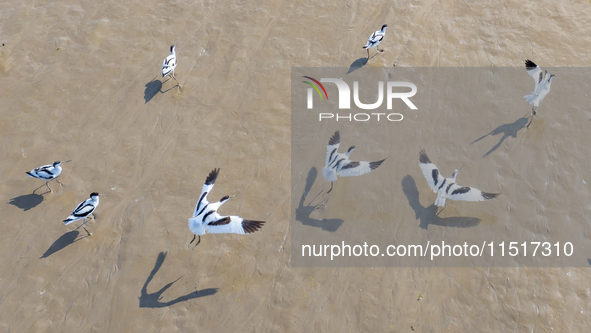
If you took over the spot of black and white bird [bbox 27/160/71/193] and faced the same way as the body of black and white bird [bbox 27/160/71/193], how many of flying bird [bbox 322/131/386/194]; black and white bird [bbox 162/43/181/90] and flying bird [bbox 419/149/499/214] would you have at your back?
0

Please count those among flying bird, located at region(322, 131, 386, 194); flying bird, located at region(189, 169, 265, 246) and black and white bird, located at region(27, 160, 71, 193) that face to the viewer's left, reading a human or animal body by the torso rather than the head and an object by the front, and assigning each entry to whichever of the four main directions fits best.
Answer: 0

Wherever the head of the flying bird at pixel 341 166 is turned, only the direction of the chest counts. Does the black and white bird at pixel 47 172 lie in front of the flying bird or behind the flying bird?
behind

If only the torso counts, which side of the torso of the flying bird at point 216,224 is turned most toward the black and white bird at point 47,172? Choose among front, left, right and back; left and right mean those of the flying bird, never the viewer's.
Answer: left

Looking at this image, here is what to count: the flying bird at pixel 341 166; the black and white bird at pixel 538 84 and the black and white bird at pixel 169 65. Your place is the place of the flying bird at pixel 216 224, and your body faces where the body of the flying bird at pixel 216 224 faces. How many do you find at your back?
0

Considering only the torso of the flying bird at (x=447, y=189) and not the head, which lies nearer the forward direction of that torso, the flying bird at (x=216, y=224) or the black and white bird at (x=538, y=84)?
the black and white bird

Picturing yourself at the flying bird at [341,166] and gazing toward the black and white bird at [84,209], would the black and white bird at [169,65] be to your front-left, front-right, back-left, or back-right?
front-right

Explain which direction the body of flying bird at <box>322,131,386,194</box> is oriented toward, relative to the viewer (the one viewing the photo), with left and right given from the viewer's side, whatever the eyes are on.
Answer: facing away from the viewer and to the right of the viewer

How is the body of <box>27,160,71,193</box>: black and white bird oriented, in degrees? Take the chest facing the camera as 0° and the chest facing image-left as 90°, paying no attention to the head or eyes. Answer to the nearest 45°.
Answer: approximately 270°

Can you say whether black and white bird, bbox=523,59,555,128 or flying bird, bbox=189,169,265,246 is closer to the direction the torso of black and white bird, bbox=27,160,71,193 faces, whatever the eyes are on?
the black and white bird

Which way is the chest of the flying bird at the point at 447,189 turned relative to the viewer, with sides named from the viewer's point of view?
facing away from the viewer and to the right of the viewer

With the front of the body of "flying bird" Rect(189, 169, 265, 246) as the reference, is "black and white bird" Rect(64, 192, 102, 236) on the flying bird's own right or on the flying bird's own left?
on the flying bird's own left

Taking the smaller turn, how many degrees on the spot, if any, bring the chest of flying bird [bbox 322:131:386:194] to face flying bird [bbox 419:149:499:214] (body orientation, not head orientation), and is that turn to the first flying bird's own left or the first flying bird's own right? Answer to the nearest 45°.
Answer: approximately 45° to the first flying bird's own right

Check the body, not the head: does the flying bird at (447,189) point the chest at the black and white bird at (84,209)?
no

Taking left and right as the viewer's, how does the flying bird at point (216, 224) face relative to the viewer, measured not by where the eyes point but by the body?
facing away from the viewer and to the right of the viewer

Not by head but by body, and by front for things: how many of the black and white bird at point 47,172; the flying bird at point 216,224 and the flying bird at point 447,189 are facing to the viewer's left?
0
